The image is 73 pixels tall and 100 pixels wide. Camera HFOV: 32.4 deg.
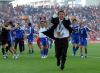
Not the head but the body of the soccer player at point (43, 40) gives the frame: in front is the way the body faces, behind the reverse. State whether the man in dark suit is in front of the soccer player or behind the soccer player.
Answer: in front

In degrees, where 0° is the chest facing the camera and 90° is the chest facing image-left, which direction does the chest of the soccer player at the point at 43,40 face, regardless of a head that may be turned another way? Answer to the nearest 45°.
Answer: approximately 0°

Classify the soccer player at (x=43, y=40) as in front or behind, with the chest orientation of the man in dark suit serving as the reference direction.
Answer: behind

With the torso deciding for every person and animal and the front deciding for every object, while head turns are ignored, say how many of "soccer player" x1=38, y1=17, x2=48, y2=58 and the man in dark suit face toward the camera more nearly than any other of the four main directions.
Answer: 2

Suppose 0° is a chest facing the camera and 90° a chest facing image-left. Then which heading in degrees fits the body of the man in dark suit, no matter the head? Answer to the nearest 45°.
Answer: approximately 0°
